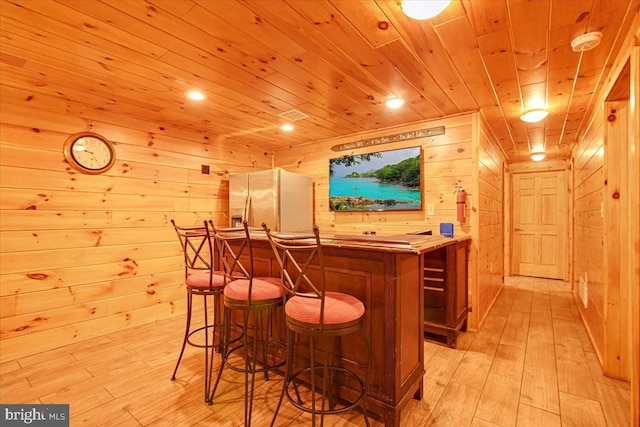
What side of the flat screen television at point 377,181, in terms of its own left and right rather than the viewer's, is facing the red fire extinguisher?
left

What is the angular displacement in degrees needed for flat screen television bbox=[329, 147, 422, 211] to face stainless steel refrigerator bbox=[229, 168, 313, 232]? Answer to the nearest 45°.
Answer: approximately 45° to its right

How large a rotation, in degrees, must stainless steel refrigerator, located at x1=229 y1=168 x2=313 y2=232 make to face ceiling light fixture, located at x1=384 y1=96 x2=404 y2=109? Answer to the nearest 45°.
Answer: approximately 90° to its left

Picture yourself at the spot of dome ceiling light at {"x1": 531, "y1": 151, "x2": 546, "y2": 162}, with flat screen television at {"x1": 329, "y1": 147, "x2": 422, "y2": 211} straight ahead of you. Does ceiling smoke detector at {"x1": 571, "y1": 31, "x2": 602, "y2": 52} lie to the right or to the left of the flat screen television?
left

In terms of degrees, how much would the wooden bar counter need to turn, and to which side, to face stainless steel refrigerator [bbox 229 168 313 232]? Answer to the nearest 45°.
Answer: approximately 90° to its right

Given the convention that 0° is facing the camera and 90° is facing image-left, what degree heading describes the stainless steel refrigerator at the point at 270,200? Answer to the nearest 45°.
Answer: approximately 45°

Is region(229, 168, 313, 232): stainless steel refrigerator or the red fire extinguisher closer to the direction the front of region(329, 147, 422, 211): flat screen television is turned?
the stainless steel refrigerator

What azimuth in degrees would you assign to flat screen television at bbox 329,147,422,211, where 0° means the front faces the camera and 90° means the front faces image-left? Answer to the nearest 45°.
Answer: approximately 45°

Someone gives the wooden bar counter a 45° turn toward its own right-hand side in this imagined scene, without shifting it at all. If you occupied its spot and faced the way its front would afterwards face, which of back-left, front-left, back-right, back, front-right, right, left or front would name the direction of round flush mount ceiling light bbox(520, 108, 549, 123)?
back-right
